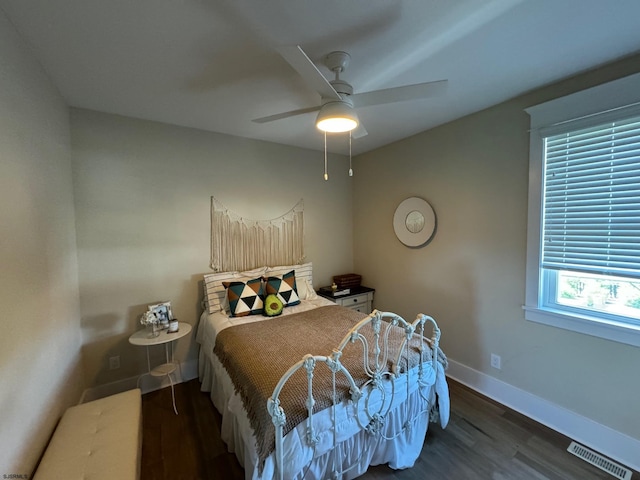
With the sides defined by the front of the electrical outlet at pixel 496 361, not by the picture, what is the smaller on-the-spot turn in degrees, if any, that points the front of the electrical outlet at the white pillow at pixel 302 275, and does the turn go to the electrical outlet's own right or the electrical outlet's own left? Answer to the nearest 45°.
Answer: approximately 45° to the electrical outlet's own right

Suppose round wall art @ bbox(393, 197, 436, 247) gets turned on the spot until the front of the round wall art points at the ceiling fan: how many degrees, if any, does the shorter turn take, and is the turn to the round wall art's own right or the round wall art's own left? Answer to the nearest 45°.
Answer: approximately 45° to the round wall art's own left

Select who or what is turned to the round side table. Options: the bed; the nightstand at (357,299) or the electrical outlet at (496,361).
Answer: the electrical outlet

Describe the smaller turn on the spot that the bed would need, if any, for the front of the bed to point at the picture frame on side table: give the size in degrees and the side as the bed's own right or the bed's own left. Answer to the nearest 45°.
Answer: approximately 180°

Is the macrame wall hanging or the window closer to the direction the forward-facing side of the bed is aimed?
the window

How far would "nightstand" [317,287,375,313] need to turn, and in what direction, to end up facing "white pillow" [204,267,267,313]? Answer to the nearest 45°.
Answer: approximately 90° to its right

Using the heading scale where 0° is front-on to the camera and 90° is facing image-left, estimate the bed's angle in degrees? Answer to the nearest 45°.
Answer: approximately 315°

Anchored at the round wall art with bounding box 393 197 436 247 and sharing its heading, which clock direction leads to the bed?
The bed is roughly at 11 o'clock from the round wall art.

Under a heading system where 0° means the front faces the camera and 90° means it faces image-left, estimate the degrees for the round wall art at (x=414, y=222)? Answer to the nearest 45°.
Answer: approximately 45°

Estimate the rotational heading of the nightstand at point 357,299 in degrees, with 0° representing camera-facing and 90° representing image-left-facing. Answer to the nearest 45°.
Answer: approximately 315°
